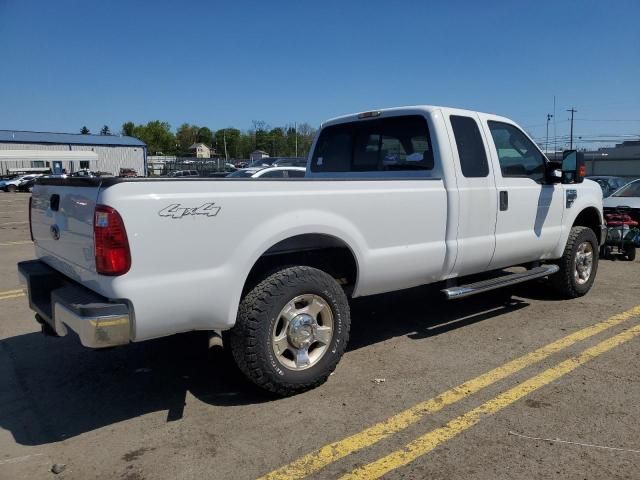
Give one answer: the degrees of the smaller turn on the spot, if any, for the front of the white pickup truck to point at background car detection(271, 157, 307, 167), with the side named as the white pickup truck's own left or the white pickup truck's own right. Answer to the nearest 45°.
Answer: approximately 45° to the white pickup truck's own left

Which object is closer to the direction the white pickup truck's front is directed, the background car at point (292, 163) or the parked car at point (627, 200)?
the parked car

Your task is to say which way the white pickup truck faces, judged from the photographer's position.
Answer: facing away from the viewer and to the right of the viewer

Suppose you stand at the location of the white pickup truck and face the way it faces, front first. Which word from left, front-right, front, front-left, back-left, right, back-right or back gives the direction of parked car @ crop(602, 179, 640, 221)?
front

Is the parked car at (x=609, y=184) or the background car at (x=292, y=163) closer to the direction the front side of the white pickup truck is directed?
the parked car

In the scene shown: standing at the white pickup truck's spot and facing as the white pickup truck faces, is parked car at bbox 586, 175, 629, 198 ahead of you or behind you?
ahead
